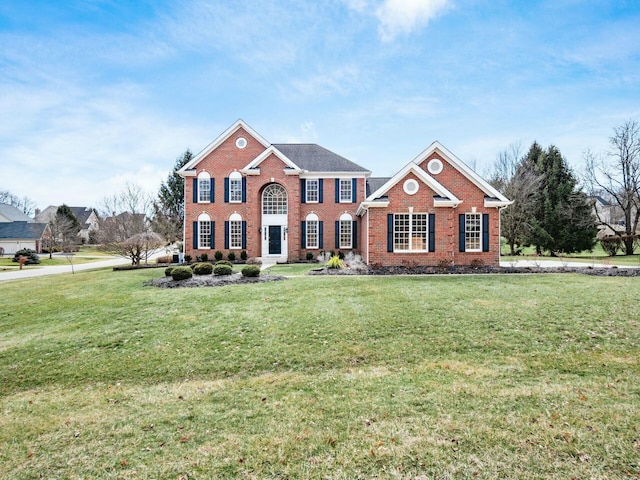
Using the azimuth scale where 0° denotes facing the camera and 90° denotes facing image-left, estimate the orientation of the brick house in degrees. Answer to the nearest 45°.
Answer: approximately 0°

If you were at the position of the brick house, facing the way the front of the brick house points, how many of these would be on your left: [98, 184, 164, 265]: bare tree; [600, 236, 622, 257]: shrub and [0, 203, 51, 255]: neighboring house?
1

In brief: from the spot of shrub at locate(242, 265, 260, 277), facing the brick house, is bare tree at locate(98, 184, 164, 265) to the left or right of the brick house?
left

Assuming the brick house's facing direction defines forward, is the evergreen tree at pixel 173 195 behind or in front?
behind

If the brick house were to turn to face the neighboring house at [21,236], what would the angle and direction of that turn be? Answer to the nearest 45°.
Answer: approximately 135° to its right

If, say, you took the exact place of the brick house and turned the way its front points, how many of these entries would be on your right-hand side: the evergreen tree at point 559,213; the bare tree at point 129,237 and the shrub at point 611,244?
1

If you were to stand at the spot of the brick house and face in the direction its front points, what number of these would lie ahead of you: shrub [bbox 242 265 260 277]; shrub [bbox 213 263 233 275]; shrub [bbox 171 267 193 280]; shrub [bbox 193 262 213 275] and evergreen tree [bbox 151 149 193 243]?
4

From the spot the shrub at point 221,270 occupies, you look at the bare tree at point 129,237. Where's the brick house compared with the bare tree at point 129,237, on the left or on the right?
right

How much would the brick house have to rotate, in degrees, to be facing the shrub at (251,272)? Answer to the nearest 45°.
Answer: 0° — it already faces it

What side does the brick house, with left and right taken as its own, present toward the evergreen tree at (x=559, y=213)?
left
